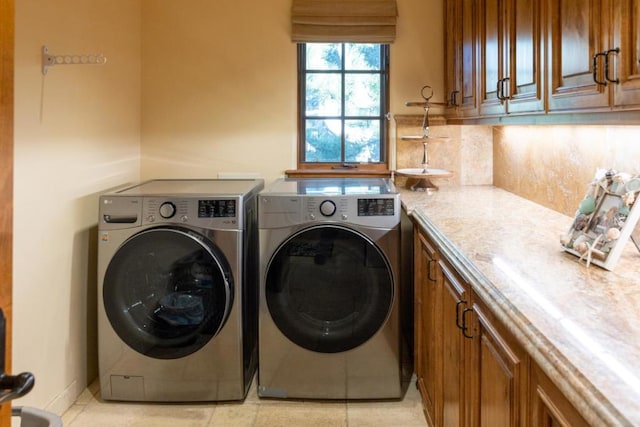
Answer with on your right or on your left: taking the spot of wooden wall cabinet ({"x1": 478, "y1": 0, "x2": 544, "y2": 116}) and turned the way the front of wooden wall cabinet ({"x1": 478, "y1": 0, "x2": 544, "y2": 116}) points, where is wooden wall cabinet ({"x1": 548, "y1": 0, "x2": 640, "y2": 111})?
on your left

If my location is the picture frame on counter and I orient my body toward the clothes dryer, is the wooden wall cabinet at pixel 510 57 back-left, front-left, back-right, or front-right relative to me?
front-right

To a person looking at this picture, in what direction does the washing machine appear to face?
facing the viewer

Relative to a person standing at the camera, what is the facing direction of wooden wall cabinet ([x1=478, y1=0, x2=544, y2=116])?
facing the viewer and to the left of the viewer

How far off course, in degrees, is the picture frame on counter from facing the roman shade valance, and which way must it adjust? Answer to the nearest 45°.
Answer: approximately 90° to its right

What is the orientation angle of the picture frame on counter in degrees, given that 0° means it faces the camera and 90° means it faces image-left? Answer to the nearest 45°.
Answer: approximately 45°

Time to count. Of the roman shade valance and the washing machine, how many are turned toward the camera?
2

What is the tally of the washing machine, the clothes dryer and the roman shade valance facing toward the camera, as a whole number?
3

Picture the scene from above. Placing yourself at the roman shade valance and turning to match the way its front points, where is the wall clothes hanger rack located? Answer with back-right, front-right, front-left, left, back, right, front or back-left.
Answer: front-right

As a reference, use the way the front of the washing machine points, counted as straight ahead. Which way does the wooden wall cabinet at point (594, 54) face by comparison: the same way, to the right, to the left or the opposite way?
to the right

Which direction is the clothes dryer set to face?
toward the camera

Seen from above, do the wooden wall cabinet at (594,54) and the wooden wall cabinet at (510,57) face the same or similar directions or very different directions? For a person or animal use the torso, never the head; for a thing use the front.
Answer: same or similar directions

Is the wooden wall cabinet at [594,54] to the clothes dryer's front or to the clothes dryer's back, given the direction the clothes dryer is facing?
to the front
